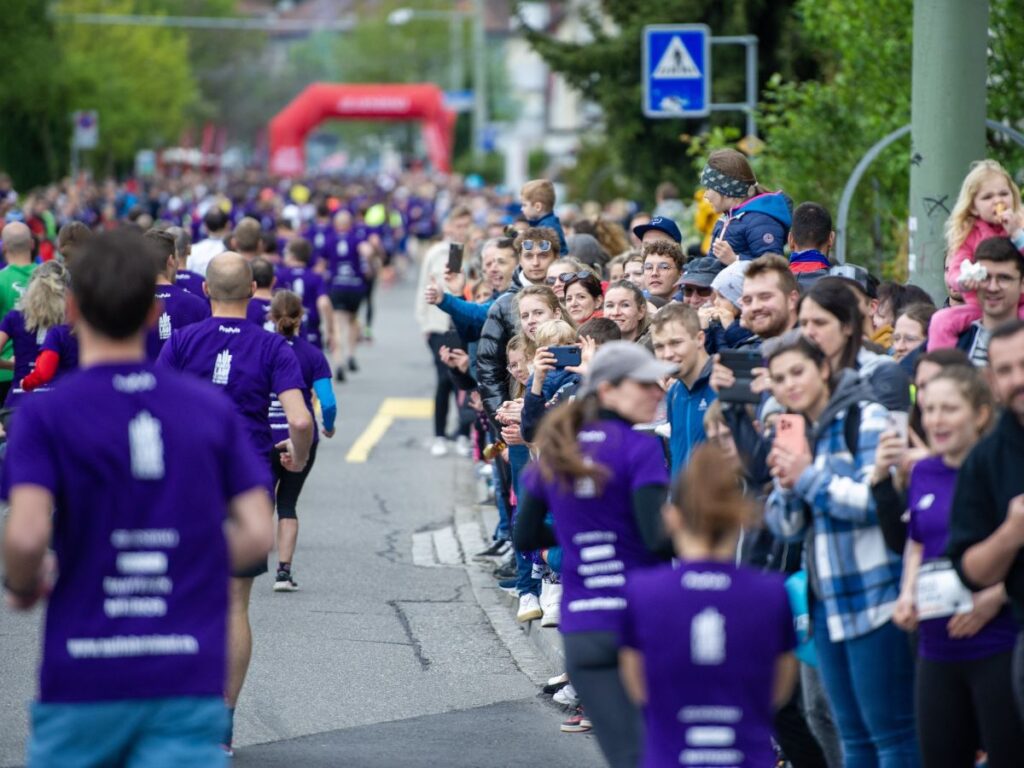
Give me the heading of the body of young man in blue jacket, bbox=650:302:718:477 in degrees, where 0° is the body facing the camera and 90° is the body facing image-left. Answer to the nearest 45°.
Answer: approximately 45°

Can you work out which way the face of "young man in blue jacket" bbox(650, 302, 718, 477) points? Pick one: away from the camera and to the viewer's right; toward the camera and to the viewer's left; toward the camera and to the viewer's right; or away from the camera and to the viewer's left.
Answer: toward the camera and to the viewer's left

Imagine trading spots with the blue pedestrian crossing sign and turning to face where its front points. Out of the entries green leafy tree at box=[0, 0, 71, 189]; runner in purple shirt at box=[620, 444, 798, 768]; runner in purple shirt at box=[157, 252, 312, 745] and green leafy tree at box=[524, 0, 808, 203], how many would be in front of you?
2

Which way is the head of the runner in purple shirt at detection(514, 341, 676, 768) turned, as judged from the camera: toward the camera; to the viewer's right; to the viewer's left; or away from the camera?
to the viewer's right

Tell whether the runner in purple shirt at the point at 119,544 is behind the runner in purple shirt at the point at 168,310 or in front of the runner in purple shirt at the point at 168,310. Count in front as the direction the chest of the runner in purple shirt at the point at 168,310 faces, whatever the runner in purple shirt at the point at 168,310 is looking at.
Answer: behind

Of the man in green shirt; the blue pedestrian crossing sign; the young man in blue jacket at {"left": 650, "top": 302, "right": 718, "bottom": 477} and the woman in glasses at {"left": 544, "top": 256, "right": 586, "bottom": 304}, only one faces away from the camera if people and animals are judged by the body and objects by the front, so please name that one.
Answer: the man in green shirt

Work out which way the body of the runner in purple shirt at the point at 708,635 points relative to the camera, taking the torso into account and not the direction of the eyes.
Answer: away from the camera

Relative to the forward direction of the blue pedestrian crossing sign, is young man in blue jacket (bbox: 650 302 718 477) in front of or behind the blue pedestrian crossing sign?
in front

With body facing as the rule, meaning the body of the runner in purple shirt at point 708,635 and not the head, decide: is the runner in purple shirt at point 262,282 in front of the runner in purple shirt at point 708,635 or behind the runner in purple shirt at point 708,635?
in front

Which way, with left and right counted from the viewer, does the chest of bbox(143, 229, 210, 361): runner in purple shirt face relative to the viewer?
facing away from the viewer

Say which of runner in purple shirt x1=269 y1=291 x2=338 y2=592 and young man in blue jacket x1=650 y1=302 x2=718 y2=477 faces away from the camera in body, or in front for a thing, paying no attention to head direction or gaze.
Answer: the runner in purple shirt

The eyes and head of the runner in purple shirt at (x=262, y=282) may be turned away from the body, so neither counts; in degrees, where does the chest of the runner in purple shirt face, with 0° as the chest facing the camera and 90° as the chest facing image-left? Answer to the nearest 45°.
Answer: approximately 180°

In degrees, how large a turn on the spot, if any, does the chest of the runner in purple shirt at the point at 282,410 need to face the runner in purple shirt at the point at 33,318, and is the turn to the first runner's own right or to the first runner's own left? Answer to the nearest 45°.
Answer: approximately 45° to the first runner's own left

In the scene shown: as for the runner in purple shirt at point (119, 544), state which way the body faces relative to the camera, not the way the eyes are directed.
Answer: away from the camera

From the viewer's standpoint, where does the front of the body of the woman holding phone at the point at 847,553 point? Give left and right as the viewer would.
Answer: facing the viewer and to the left of the viewer

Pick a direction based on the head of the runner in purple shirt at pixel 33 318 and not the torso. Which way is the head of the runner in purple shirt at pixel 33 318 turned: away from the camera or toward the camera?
away from the camera

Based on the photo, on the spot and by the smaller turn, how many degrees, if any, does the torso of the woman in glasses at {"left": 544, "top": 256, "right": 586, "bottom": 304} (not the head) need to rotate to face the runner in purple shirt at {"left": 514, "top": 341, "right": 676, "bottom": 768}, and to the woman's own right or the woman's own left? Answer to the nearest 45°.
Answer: approximately 45° to the woman's own left

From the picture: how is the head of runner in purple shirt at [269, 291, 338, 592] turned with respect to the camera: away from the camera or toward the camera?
away from the camera
